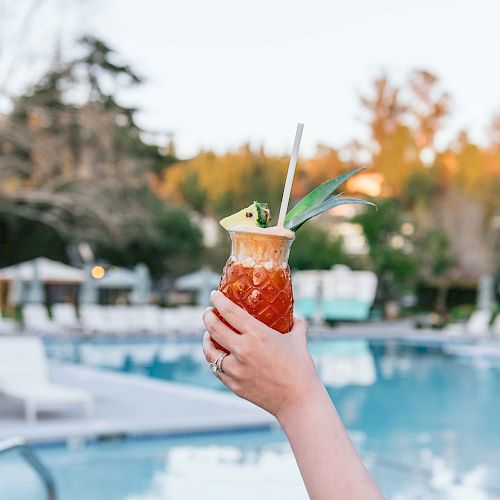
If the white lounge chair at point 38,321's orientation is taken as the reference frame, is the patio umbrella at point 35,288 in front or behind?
behind

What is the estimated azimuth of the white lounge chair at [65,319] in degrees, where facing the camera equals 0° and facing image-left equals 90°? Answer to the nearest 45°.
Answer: approximately 315°

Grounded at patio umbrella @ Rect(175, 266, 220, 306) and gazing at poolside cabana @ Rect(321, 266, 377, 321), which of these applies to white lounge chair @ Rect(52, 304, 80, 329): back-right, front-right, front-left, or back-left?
back-right

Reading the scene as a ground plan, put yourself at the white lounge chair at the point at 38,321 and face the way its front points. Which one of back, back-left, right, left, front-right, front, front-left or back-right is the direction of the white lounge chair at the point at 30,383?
front-right

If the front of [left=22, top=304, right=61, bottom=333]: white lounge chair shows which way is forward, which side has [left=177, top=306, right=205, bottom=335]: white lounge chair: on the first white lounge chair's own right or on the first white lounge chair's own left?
on the first white lounge chair's own left

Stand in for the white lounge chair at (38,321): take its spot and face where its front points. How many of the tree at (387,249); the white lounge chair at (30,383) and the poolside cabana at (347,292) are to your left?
2

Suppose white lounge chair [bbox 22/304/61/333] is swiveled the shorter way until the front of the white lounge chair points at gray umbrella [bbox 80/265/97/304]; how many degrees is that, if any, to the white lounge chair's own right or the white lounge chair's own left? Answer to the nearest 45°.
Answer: approximately 135° to the white lounge chair's own left
